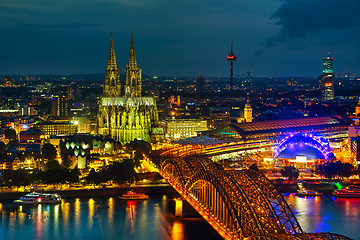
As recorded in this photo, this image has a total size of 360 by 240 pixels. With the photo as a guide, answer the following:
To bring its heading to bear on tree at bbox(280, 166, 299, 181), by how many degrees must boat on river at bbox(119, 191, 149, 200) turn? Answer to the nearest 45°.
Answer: approximately 180°

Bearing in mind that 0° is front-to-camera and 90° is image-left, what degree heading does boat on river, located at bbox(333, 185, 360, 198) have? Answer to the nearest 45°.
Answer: approximately 90°

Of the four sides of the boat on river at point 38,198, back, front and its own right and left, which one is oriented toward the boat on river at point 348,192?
back

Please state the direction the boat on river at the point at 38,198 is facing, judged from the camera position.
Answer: facing to the left of the viewer

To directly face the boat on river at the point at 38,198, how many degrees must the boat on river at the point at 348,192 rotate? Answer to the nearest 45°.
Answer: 0° — it already faces it

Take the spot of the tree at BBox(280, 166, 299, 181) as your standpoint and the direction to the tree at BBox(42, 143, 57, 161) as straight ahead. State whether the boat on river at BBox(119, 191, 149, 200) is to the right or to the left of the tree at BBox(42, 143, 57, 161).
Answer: left

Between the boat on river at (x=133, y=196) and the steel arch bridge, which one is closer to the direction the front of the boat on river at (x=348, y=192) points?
the boat on river

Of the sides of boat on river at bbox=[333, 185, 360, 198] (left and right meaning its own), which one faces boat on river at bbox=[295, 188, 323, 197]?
front

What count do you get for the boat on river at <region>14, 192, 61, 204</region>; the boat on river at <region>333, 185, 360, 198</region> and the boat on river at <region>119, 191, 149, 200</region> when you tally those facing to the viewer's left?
3
